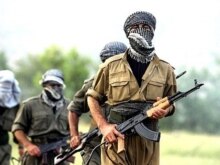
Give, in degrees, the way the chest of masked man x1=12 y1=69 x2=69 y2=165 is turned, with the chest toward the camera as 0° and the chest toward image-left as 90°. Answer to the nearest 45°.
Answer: approximately 315°

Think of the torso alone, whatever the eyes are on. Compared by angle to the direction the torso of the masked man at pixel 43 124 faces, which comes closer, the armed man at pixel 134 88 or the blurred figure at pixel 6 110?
the armed man

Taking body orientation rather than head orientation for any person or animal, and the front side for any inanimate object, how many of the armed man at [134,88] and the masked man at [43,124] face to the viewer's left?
0

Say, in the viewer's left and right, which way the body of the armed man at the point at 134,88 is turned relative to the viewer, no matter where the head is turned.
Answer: facing the viewer
